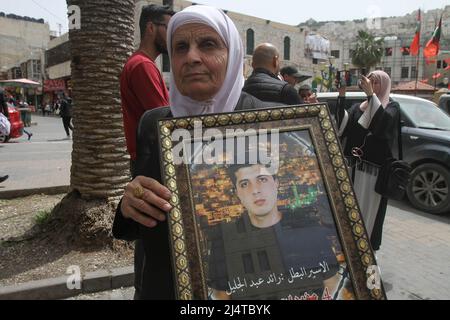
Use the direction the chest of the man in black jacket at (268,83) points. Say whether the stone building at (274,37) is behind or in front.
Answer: in front

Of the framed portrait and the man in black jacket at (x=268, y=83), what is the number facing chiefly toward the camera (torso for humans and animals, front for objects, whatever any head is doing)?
1

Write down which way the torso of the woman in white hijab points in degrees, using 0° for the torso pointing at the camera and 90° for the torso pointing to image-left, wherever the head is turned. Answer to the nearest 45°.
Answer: approximately 0°

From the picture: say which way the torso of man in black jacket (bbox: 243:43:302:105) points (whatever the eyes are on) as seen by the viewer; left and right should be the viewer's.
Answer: facing away from the viewer and to the right of the viewer

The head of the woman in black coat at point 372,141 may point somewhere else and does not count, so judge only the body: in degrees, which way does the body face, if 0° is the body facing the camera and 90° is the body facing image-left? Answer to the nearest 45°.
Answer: approximately 45°

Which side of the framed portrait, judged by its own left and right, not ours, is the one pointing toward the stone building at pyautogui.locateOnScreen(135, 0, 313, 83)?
back

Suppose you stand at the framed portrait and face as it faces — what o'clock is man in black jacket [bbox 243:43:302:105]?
The man in black jacket is roughly at 6 o'clock from the framed portrait.

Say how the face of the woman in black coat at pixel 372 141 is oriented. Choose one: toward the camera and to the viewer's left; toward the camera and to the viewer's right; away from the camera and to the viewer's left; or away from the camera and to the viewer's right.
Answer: toward the camera and to the viewer's left

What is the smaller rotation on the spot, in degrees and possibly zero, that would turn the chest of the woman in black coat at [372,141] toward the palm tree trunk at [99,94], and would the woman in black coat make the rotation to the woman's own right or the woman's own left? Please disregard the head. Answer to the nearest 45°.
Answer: approximately 45° to the woman's own right

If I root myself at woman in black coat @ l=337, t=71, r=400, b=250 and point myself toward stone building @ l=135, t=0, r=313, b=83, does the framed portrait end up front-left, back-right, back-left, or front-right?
back-left
